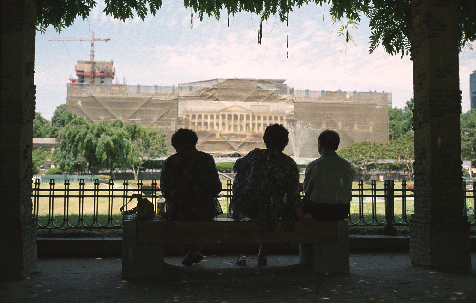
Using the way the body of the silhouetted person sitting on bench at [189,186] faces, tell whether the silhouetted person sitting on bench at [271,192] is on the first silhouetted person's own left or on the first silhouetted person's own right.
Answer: on the first silhouetted person's own right

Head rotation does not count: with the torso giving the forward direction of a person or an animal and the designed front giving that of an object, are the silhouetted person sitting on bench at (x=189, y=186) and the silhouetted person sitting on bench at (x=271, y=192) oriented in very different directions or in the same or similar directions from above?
same or similar directions

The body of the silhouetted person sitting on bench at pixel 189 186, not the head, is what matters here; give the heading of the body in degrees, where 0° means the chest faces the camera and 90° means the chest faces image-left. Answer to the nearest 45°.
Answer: approximately 180°

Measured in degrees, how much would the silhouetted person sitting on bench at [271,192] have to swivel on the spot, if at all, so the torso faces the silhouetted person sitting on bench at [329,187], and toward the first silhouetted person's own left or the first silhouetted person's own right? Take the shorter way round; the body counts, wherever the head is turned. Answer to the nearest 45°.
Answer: approximately 45° to the first silhouetted person's own right

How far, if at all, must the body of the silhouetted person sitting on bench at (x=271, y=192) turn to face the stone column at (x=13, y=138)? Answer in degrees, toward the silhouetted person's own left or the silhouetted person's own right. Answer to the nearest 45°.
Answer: approximately 90° to the silhouetted person's own left

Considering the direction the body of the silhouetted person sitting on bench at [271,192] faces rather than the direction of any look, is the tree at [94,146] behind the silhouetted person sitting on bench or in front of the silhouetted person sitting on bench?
in front

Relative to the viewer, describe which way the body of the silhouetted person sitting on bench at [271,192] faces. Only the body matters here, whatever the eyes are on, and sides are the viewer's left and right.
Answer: facing away from the viewer

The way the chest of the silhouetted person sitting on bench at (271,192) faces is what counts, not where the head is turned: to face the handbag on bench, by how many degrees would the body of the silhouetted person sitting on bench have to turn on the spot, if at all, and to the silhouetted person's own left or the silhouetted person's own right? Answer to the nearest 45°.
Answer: approximately 90° to the silhouetted person's own left

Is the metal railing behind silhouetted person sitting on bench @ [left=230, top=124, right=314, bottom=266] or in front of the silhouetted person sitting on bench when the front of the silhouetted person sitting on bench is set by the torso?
in front

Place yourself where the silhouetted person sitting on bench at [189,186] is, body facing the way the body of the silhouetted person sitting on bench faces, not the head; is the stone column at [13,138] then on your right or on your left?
on your left

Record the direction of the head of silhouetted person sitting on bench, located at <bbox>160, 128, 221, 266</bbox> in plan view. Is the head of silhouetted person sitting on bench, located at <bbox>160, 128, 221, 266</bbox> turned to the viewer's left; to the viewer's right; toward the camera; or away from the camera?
away from the camera

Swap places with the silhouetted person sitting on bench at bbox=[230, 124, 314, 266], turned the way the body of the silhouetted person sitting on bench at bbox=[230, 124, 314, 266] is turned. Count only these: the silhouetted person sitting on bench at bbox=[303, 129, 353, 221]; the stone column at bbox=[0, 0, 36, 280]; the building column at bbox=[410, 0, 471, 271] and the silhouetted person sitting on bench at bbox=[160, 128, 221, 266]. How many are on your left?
2

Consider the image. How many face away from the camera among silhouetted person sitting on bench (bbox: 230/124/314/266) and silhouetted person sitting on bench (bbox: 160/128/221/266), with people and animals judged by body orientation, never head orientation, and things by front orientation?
2
